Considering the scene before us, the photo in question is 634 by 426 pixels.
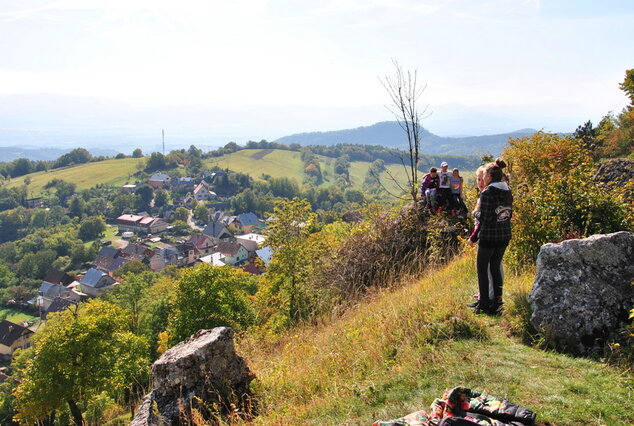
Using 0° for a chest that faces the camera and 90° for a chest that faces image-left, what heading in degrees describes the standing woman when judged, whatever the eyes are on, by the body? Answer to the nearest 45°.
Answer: approximately 135°

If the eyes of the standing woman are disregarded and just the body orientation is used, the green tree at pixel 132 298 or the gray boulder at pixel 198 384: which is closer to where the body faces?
the green tree

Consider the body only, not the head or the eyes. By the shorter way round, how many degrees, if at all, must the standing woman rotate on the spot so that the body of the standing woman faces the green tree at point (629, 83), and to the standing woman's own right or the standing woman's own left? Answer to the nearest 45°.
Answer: approximately 45° to the standing woman's own right

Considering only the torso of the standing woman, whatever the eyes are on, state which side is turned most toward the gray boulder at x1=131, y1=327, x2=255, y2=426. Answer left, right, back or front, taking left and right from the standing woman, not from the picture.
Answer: left

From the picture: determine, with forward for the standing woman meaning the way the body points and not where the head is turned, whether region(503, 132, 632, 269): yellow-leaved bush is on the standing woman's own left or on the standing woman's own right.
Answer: on the standing woman's own right

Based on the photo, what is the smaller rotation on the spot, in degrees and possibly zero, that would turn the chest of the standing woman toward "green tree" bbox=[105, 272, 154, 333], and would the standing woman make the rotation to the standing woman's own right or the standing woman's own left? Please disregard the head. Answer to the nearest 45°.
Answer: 0° — they already face it

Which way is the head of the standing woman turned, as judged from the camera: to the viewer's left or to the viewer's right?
to the viewer's left
